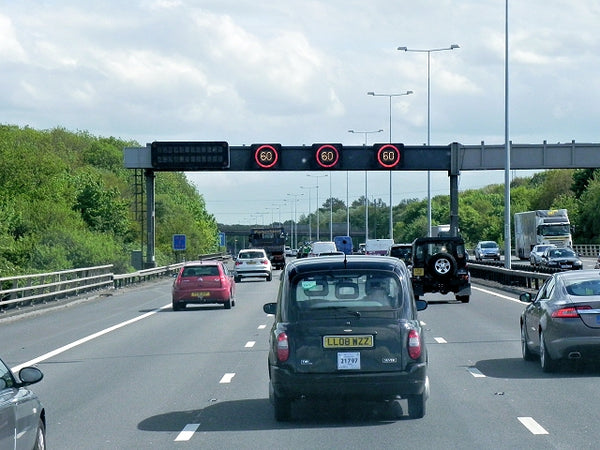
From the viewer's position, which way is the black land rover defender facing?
facing away from the viewer

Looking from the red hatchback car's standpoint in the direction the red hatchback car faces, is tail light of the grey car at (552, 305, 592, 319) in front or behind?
behind

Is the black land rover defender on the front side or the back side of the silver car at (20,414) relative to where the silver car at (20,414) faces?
on the front side

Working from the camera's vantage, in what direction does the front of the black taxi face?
facing away from the viewer

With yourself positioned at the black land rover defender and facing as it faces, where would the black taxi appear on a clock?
The black taxi is roughly at 6 o'clock from the black land rover defender.

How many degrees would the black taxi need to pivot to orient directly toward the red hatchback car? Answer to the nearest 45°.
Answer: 0° — it already faces it

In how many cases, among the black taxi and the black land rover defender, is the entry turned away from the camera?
2

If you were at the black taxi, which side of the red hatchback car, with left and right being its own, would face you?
back

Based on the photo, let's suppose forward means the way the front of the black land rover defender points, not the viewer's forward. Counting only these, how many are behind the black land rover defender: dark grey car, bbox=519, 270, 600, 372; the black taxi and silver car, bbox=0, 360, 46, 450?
3

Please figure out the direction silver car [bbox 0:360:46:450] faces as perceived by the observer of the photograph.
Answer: facing away from the viewer and to the right of the viewer

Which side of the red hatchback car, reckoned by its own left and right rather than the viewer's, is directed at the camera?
back

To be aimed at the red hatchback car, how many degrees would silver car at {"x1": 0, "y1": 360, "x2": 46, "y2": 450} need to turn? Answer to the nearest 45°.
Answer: approximately 45° to its left
